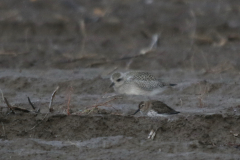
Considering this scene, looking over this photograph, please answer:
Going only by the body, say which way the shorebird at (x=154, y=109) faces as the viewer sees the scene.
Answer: to the viewer's left

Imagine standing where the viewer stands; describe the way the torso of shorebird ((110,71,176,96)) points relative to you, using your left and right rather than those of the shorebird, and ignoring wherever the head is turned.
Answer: facing to the left of the viewer

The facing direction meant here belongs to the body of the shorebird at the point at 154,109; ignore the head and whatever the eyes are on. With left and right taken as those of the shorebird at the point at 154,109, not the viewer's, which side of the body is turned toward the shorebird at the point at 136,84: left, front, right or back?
right

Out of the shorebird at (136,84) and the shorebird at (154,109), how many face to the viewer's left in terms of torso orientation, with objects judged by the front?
2

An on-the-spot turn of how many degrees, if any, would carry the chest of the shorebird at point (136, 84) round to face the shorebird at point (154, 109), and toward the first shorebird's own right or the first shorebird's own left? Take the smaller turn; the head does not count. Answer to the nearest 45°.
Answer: approximately 90° to the first shorebird's own left
